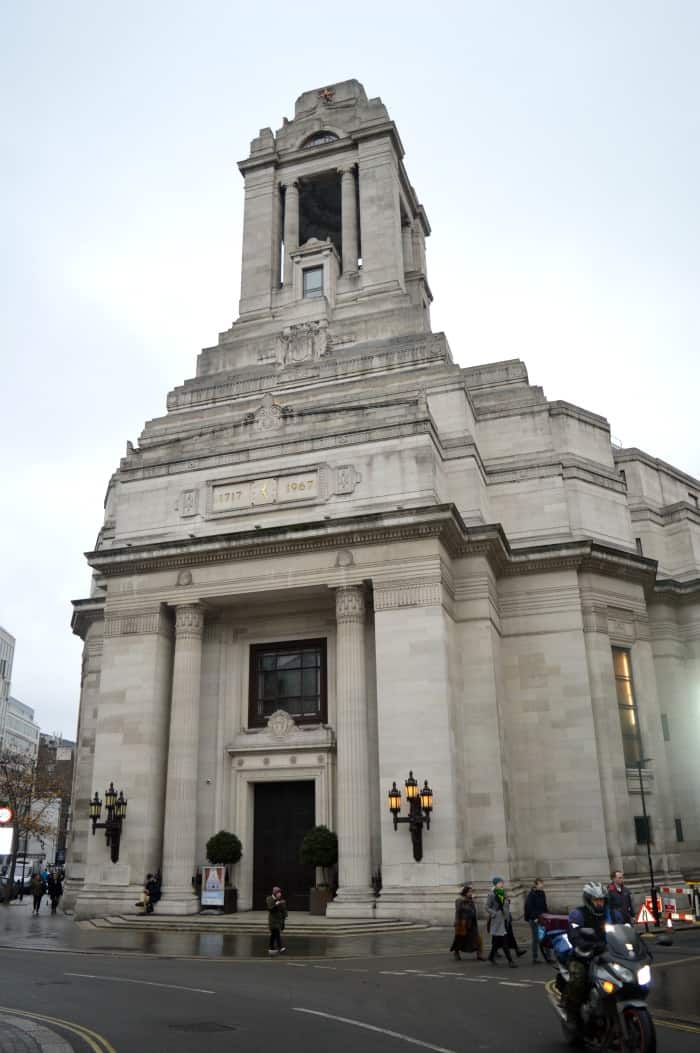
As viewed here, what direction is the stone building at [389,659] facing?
toward the camera

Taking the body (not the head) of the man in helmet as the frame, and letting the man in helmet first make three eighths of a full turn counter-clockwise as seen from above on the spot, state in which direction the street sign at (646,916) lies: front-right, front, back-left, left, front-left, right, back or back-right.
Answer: front

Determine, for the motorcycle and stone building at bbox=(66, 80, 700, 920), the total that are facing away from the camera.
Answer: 0

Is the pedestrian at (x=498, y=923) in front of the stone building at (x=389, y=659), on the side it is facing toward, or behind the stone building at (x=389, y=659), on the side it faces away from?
in front

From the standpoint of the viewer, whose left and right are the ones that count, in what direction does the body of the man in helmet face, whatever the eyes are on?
facing the viewer and to the right of the viewer

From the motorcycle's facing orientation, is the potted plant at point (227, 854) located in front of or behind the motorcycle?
behind

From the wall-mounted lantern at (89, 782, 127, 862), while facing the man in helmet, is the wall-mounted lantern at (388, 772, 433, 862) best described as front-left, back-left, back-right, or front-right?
front-left

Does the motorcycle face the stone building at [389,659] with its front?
no

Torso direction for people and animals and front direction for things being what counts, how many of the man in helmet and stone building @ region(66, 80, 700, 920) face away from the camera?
0

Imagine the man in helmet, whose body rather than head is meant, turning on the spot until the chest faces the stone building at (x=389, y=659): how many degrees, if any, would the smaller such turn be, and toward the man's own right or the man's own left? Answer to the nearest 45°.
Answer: approximately 135° to the man's own left

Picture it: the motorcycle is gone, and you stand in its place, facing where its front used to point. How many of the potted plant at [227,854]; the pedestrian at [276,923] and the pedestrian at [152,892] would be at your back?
3

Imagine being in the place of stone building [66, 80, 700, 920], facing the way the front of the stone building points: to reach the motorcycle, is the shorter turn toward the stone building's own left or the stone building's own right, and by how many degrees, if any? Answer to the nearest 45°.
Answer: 0° — it already faces it

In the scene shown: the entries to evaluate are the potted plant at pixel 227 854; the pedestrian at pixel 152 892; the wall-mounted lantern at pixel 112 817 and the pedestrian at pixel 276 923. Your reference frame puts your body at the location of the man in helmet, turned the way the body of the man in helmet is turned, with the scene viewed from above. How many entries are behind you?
4

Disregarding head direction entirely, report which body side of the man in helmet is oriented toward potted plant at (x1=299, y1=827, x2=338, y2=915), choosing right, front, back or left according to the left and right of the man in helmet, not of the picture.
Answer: back

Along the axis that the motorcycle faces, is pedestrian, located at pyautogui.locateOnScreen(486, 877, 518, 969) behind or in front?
behind
